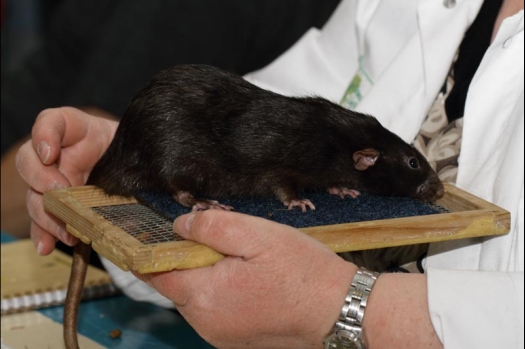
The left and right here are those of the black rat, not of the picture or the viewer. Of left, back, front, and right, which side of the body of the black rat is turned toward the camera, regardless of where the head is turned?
right
